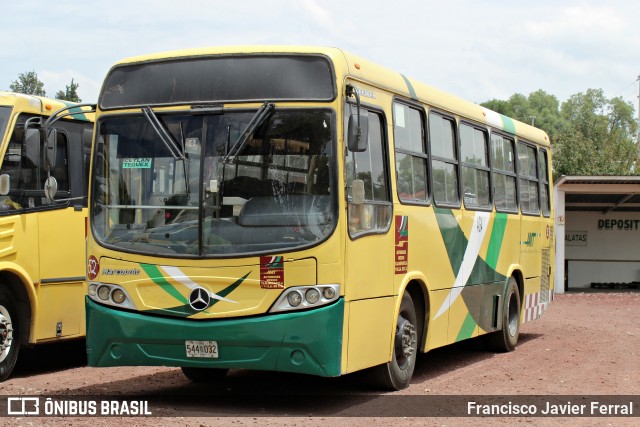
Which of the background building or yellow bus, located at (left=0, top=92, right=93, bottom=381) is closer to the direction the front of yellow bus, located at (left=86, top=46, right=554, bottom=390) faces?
the yellow bus

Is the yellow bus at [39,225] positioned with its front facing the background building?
no

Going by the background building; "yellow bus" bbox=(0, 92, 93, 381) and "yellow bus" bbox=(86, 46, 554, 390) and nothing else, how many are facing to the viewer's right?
0

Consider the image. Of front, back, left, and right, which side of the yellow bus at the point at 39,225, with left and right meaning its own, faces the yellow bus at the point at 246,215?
left

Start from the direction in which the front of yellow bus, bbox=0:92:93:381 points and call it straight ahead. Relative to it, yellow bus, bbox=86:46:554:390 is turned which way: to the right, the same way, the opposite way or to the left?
the same way

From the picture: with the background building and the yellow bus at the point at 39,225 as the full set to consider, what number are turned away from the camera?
0

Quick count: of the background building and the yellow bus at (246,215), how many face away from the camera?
0

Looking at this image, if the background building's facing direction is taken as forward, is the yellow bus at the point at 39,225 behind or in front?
in front

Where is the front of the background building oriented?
toward the camera

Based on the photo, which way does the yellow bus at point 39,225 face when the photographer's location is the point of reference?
facing the viewer and to the left of the viewer

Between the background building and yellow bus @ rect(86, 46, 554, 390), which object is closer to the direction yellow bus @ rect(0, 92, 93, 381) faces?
the yellow bus

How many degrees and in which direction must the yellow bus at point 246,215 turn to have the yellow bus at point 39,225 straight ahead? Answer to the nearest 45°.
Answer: approximately 90° to its right

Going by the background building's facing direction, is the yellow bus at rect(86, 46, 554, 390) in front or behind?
in front
